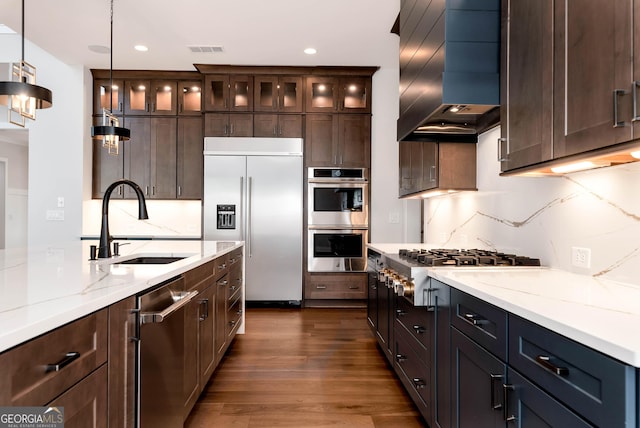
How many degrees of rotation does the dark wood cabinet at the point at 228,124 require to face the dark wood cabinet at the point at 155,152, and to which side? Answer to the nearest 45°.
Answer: approximately 135° to its right

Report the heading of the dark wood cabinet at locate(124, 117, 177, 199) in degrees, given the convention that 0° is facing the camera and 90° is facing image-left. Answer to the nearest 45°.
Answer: approximately 0°

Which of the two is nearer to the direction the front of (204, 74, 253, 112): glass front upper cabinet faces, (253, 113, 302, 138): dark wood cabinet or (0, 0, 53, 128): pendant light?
the pendant light

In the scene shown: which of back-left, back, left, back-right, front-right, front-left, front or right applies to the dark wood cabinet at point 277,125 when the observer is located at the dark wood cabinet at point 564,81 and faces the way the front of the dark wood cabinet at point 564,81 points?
right

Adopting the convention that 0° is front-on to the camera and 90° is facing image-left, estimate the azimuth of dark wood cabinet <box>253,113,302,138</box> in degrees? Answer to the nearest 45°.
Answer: approximately 0°

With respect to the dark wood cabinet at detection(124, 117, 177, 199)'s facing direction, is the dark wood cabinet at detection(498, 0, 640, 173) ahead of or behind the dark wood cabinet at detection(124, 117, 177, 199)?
ahead

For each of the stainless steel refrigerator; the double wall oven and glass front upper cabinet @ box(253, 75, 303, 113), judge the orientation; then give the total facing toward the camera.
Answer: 3

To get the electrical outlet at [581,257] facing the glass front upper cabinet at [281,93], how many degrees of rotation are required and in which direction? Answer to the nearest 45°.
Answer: approximately 90° to its right

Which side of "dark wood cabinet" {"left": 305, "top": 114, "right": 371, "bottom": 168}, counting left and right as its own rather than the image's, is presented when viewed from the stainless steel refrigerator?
right

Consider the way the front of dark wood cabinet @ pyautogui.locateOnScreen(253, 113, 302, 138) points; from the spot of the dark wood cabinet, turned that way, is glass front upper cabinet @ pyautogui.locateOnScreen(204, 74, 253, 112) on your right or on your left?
on your right
